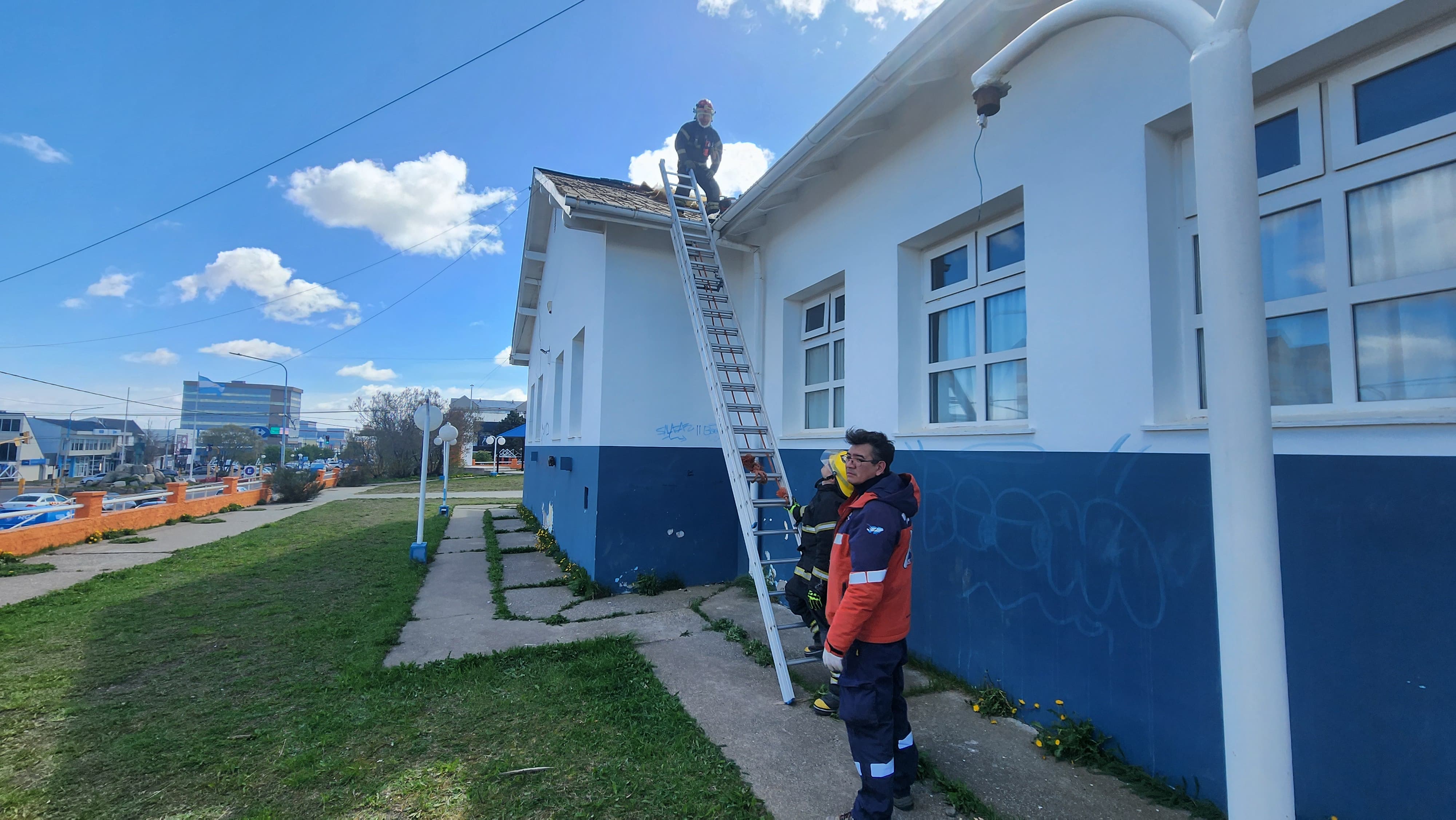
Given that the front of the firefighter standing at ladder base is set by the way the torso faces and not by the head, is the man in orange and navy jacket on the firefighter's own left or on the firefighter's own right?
on the firefighter's own left

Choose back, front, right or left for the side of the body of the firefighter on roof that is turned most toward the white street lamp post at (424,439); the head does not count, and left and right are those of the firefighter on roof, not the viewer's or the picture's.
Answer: right

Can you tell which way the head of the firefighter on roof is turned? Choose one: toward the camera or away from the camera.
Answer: toward the camera

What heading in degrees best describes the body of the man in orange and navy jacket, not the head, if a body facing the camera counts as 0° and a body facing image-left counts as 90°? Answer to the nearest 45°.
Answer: approximately 90°

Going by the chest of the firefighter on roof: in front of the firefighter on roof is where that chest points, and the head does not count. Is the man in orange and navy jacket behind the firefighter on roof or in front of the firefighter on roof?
in front

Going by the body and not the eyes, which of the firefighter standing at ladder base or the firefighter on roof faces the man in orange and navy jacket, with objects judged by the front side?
the firefighter on roof

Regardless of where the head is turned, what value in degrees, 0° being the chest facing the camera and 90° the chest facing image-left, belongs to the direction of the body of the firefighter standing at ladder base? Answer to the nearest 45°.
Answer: approximately 90°

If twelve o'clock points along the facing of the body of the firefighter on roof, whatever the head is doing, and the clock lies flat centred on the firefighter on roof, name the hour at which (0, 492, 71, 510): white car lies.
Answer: The white car is roughly at 4 o'clock from the firefighter on roof.

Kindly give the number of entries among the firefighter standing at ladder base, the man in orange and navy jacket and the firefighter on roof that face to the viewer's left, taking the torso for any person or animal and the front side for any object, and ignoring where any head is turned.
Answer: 2

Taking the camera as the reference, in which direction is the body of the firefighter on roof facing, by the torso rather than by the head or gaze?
toward the camera

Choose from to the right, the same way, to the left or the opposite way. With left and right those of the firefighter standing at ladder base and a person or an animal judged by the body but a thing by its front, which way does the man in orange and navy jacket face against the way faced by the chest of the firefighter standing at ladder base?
the same way

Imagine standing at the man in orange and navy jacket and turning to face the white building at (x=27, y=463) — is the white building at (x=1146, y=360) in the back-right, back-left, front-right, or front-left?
back-right

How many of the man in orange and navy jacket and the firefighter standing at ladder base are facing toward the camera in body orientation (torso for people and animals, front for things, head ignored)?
0
